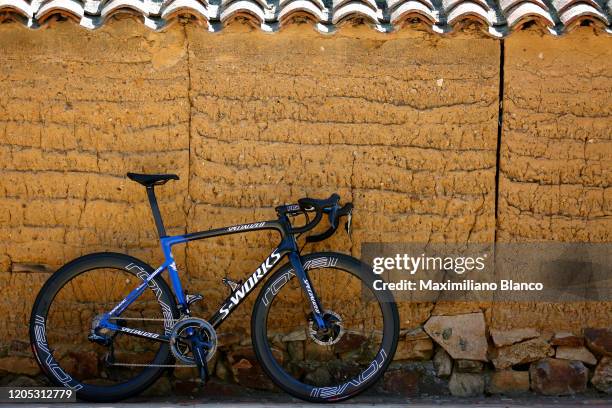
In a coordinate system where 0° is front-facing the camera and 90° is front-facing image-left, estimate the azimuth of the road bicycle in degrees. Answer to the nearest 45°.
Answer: approximately 270°

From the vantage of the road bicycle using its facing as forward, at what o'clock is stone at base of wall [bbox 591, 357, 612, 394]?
The stone at base of wall is roughly at 12 o'clock from the road bicycle.

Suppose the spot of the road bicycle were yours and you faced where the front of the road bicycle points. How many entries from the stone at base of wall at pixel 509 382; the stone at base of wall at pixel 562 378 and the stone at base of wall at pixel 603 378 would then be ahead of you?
3

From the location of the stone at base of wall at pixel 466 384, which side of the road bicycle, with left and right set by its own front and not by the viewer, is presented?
front

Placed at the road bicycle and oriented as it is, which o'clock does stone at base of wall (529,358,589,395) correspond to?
The stone at base of wall is roughly at 12 o'clock from the road bicycle.

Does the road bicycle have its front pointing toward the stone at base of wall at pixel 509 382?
yes
